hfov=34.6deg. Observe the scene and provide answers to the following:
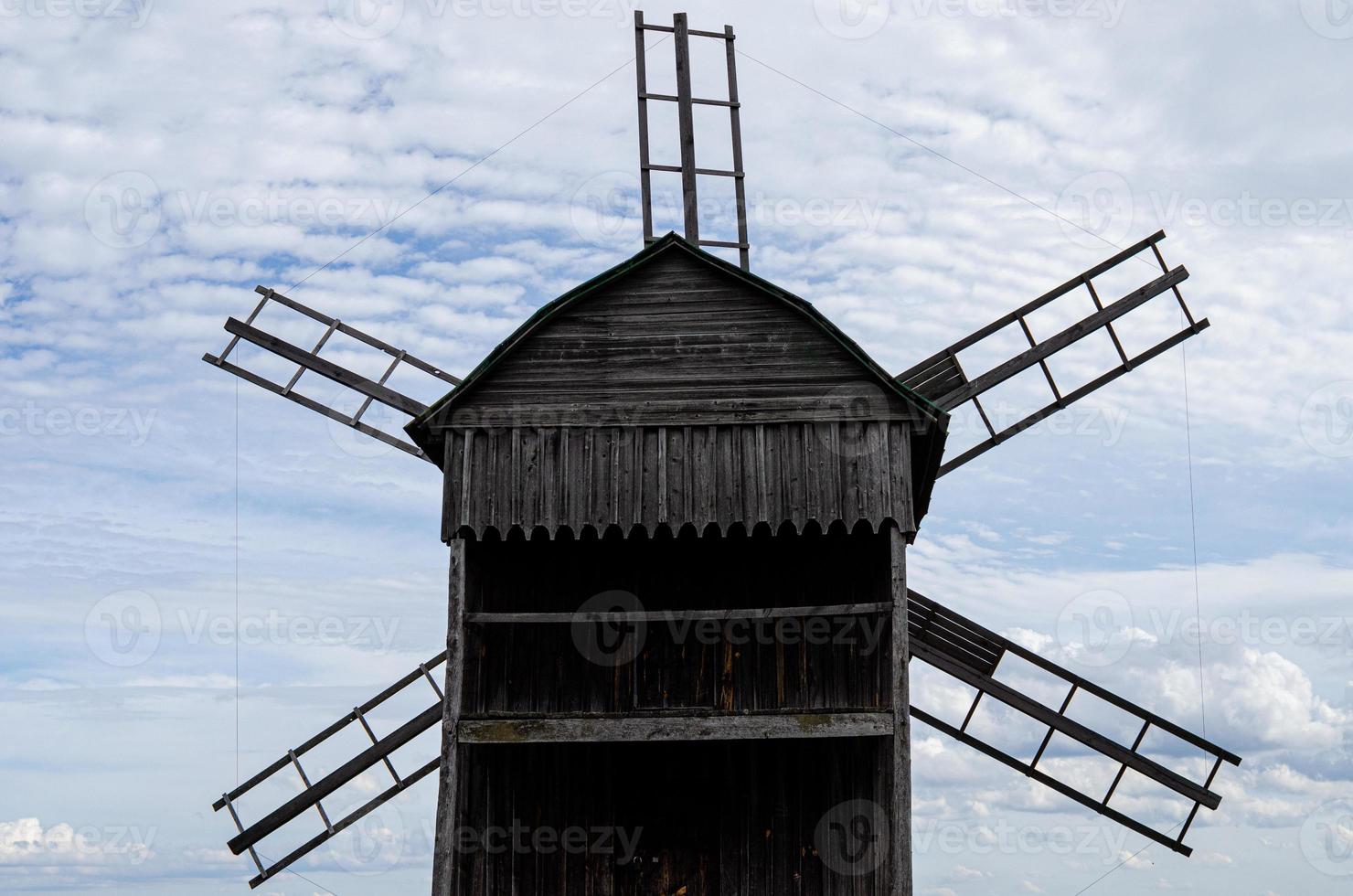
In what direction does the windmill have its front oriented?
away from the camera

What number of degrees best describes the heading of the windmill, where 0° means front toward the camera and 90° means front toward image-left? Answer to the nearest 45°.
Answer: approximately 180°
